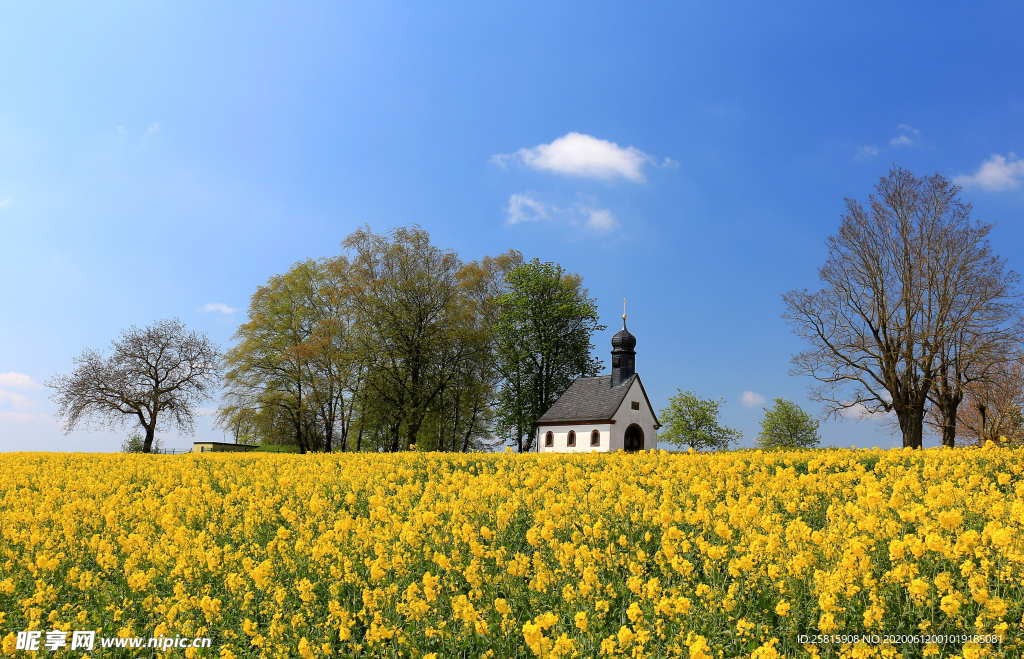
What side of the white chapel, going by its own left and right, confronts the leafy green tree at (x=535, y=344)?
back

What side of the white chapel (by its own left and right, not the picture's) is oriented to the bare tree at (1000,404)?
front

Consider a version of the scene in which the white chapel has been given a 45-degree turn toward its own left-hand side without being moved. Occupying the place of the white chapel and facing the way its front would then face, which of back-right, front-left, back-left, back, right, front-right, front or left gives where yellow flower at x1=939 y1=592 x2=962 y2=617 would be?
right

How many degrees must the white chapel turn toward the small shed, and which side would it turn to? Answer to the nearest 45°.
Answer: approximately 135° to its right

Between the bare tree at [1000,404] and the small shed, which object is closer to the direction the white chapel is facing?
the bare tree

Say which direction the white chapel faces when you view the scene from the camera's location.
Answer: facing the viewer and to the right of the viewer
